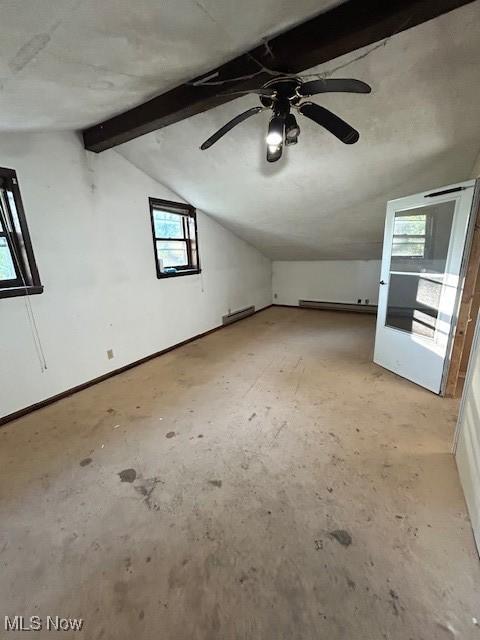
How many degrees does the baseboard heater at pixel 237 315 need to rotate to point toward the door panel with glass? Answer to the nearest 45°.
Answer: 0° — it already faces it

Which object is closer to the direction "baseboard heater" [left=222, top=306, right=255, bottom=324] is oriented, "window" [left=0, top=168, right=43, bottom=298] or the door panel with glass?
the door panel with glass

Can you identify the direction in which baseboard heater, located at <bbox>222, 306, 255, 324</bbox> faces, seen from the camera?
facing the viewer and to the right of the viewer

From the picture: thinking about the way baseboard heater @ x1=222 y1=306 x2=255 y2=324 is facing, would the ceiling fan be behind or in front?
in front

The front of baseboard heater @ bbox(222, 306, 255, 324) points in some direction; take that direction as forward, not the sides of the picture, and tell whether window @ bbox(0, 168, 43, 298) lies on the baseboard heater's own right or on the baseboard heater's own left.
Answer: on the baseboard heater's own right
